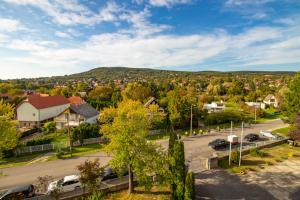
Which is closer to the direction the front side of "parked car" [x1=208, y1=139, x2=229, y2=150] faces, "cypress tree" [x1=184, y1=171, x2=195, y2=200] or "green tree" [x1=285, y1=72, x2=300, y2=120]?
the cypress tree

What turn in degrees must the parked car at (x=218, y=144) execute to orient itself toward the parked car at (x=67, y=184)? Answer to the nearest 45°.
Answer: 0° — it already faces it

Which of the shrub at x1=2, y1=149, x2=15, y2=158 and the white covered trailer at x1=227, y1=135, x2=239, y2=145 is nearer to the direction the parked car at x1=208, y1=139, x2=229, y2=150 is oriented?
the shrub

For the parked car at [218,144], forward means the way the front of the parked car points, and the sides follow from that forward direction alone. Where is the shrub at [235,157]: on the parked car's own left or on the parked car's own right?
on the parked car's own left

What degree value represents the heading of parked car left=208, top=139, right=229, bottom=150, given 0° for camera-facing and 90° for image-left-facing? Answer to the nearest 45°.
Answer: approximately 45°

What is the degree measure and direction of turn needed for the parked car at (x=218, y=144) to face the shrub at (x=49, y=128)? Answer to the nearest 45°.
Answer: approximately 45° to its right

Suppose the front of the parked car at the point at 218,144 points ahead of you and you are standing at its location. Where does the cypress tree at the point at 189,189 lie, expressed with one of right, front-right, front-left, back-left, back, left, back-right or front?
front-left

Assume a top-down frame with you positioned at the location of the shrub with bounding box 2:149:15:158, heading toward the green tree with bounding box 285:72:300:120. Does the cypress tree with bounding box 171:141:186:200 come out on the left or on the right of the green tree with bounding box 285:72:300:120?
right

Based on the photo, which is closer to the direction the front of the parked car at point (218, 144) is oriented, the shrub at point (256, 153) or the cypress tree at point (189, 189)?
the cypress tree

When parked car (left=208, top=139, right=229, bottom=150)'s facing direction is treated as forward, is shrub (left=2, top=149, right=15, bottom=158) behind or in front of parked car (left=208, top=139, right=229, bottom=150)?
in front

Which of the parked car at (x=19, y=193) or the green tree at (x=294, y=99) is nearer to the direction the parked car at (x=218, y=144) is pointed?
the parked car

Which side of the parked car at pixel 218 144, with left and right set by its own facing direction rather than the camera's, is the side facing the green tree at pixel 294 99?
back

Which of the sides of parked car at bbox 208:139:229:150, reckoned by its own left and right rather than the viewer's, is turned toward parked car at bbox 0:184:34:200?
front
